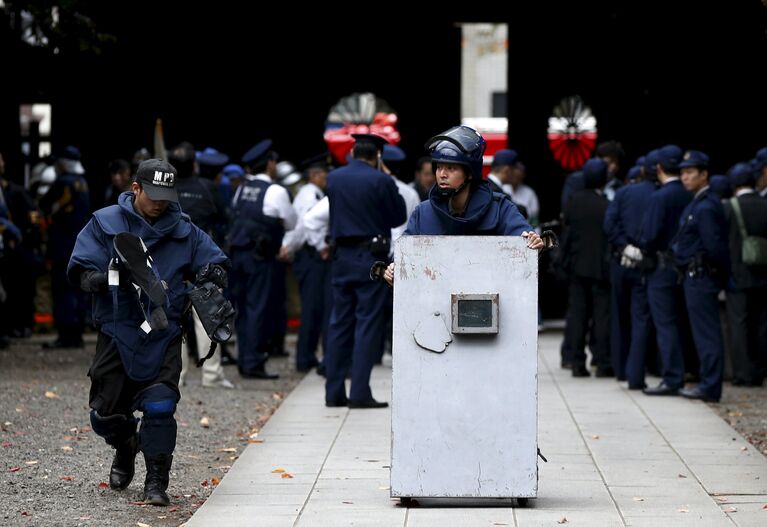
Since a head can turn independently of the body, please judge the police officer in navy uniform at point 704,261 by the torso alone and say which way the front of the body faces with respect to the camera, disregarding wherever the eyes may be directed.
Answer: to the viewer's left

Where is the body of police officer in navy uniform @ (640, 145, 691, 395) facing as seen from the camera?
to the viewer's left

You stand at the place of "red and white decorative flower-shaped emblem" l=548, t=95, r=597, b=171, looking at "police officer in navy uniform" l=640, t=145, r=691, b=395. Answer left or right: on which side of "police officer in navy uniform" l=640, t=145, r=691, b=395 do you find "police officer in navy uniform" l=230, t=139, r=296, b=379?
right

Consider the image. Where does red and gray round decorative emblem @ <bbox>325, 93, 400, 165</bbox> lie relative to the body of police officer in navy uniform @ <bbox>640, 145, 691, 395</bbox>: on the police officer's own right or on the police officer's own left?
on the police officer's own right

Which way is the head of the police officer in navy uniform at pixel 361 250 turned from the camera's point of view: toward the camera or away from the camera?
away from the camera

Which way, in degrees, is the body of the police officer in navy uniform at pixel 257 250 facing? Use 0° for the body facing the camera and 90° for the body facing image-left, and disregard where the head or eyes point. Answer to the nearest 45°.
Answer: approximately 225°

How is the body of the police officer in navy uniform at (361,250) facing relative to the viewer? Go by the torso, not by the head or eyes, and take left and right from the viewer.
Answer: facing away from the viewer and to the right of the viewer

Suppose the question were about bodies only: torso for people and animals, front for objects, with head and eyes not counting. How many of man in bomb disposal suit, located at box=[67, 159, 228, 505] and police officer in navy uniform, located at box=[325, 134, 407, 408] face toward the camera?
1
